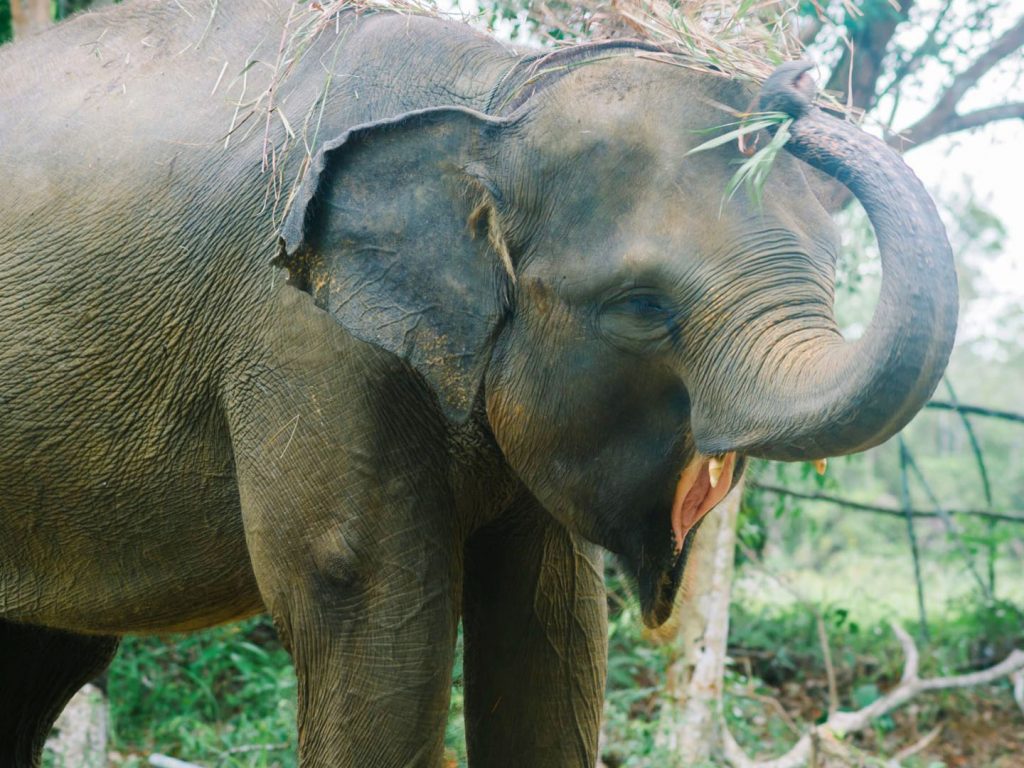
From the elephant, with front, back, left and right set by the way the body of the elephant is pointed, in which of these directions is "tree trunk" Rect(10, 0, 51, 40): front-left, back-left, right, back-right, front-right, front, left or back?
back-left

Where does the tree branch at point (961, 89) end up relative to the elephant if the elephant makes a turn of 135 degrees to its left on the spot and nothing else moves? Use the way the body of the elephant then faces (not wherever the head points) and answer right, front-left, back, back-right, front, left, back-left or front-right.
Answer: right

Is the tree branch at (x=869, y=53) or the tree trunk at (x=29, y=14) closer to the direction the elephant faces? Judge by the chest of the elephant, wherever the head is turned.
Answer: the tree branch

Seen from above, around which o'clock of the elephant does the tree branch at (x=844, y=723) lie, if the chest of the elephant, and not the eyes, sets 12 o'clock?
The tree branch is roughly at 10 o'clock from the elephant.

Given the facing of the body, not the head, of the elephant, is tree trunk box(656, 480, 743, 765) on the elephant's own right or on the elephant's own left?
on the elephant's own left

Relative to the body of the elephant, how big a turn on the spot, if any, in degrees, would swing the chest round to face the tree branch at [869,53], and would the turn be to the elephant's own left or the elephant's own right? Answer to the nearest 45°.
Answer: approximately 45° to the elephant's own left

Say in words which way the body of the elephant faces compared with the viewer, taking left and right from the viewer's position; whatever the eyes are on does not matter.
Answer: facing to the right of the viewer
